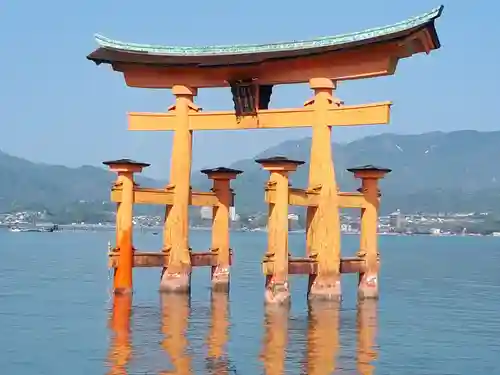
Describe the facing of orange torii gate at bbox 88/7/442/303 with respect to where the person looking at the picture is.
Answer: facing the viewer and to the left of the viewer
